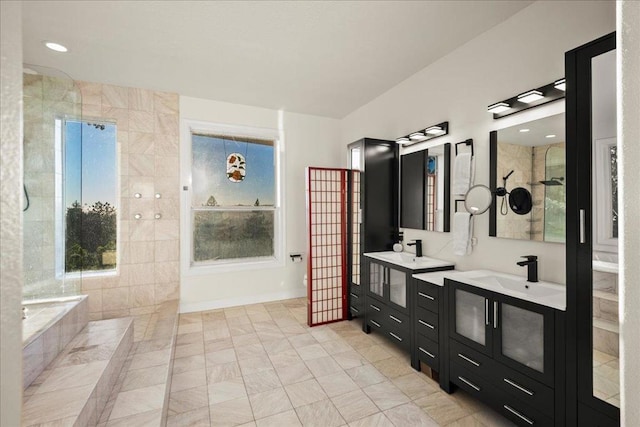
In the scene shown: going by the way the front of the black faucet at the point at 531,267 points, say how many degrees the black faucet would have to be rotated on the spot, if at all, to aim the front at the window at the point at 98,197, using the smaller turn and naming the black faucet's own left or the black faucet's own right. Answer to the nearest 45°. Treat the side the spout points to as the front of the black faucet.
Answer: approximately 45° to the black faucet's own right

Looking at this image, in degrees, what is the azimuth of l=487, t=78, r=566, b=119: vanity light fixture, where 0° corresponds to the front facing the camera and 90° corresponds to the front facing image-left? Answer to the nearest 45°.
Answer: approximately 45°

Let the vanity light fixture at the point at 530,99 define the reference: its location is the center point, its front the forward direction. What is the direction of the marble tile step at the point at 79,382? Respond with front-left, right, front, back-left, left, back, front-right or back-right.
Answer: front

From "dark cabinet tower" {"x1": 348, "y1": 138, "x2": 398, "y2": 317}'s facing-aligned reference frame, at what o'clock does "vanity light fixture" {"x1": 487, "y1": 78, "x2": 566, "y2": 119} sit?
The vanity light fixture is roughly at 9 o'clock from the dark cabinet tower.

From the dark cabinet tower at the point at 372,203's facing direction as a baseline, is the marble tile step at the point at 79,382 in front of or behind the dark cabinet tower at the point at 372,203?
in front

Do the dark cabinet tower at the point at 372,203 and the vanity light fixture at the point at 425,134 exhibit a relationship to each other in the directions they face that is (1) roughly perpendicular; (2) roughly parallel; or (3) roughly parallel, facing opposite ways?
roughly parallel

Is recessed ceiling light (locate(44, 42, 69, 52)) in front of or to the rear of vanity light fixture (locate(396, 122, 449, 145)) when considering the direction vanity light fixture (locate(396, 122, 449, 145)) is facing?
in front

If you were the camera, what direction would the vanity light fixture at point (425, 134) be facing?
facing the viewer and to the left of the viewer

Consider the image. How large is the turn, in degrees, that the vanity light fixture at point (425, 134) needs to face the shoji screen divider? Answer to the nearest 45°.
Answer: approximately 45° to its right

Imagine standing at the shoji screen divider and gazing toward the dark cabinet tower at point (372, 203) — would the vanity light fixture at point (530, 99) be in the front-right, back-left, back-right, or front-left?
front-right

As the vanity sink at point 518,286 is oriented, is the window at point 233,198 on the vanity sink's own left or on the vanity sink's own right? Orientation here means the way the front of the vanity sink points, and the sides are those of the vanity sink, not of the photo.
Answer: on the vanity sink's own right

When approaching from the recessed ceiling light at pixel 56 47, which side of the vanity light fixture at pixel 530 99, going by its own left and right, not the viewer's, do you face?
front

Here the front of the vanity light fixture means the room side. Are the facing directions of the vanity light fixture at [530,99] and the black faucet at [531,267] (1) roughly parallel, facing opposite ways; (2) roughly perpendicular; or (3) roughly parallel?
roughly parallel
